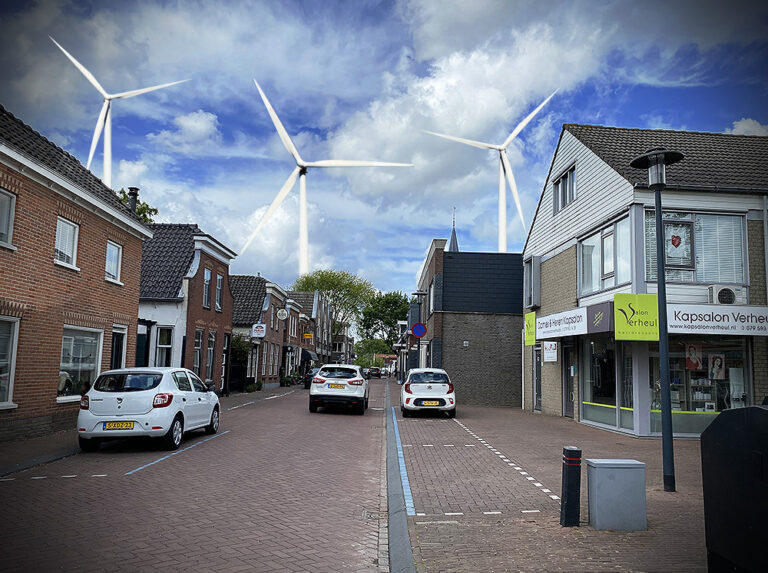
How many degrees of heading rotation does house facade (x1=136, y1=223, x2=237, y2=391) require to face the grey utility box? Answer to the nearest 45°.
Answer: approximately 45° to its right

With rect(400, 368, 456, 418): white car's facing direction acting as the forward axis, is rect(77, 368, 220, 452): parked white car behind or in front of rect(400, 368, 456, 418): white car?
behind

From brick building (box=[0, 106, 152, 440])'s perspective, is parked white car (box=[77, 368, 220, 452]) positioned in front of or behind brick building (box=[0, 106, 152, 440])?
in front

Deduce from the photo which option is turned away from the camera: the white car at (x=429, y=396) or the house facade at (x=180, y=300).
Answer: the white car

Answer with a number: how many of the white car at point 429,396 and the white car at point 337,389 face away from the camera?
2

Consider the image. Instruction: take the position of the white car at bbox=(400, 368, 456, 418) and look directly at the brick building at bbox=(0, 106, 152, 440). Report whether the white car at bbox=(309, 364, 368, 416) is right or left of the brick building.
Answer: right

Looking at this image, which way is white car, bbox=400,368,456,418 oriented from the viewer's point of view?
away from the camera

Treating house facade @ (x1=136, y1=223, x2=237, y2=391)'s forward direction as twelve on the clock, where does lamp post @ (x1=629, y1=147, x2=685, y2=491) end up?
The lamp post is roughly at 1 o'clock from the house facade.

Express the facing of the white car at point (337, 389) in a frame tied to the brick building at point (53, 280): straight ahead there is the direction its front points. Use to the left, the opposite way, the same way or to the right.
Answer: to the left

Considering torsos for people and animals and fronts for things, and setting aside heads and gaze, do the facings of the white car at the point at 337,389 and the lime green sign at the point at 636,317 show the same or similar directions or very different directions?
very different directions

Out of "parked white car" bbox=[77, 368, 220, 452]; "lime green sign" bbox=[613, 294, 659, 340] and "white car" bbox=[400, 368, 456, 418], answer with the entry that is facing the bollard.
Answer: the lime green sign

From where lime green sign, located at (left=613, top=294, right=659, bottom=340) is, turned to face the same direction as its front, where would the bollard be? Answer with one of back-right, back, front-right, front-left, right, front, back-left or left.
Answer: front

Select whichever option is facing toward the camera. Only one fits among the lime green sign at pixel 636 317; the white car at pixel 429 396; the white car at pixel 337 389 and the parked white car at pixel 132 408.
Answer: the lime green sign

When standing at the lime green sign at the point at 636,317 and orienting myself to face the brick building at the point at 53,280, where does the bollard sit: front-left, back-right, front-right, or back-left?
front-left

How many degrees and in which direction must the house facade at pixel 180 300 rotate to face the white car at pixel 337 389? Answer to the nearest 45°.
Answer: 0° — it already faces it

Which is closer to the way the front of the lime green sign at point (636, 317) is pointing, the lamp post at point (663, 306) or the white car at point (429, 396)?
the lamp post

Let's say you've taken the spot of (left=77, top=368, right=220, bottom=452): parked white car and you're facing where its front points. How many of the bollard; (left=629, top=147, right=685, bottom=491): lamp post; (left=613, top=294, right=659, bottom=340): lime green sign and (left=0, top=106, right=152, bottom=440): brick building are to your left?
1

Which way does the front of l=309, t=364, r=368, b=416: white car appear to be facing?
away from the camera
